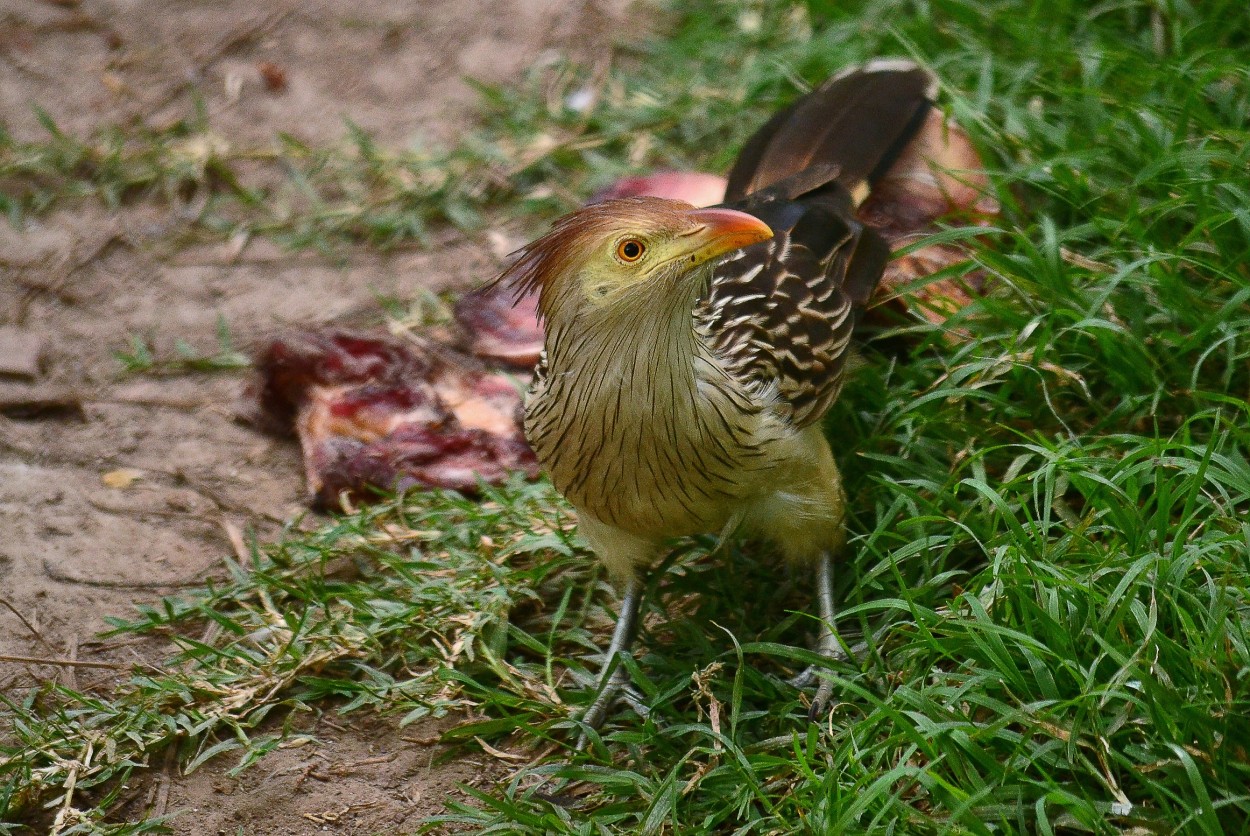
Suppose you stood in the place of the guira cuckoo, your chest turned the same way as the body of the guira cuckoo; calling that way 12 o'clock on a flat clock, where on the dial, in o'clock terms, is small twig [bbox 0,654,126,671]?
The small twig is roughly at 1 o'clock from the guira cuckoo.

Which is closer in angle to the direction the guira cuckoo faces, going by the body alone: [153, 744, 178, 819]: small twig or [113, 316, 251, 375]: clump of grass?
the small twig

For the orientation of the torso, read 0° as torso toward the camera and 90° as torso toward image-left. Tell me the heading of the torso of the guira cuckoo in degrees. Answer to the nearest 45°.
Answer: approximately 45°

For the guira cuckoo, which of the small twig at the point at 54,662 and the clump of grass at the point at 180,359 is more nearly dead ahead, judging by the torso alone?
the small twig

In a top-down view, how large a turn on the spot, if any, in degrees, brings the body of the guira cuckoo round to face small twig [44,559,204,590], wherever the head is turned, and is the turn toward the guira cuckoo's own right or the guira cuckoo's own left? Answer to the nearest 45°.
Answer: approximately 45° to the guira cuckoo's own right

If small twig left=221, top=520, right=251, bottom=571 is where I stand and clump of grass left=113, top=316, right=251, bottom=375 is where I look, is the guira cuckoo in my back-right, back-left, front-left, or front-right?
back-right

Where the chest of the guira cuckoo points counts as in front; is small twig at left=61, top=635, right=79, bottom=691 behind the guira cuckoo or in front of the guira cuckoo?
in front

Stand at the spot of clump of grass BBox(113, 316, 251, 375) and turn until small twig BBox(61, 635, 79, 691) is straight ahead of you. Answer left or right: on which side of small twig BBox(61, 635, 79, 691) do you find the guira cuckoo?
left

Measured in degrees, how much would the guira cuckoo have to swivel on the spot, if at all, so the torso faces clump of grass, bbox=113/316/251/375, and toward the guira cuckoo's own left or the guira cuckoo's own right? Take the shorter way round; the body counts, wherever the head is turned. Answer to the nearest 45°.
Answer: approximately 90° to the guira cuckoo's own right

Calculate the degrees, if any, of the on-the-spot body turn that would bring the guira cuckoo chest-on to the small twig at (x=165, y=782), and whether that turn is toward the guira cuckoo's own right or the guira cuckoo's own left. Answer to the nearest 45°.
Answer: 0° — it already faces it
